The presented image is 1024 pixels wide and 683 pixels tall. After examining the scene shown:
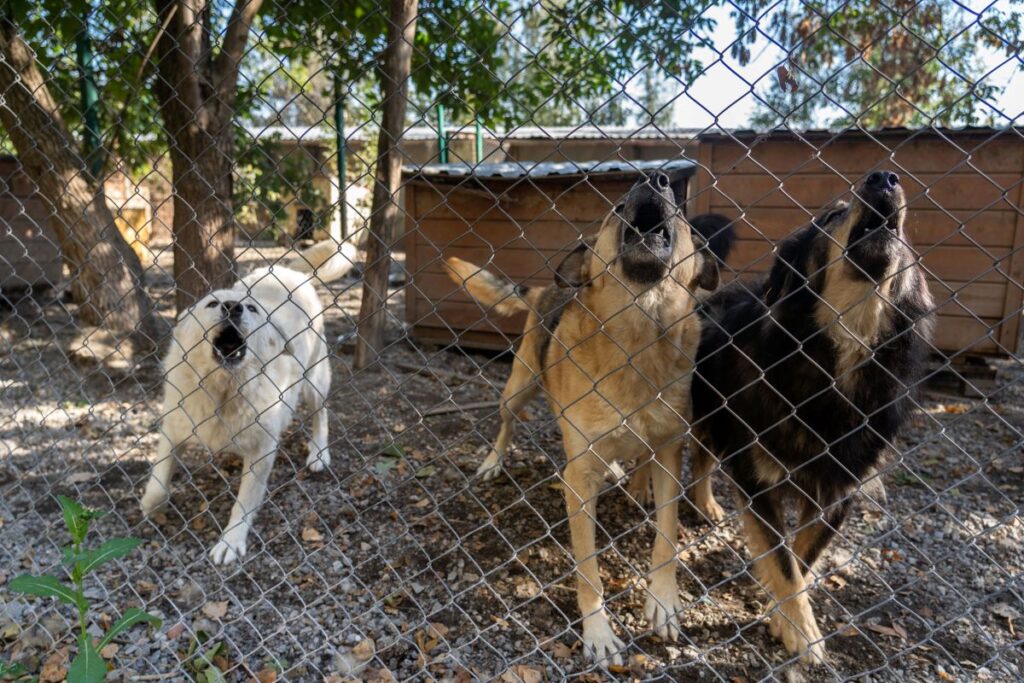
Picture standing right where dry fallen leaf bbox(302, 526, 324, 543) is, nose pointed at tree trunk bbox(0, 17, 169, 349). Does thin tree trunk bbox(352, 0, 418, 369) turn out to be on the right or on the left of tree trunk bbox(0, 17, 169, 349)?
right

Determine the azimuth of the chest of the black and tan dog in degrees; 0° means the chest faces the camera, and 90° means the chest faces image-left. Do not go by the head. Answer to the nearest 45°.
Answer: approximately 315°

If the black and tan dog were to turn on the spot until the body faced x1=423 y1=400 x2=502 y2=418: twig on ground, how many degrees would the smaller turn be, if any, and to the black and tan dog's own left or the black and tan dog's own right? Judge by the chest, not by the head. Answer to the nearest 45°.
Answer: approximately 180°

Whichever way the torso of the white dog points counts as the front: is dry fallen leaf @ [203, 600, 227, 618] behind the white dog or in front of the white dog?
in front

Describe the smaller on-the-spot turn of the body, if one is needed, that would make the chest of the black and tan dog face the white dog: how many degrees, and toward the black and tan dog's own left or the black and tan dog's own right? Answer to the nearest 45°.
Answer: approximately 135° to the black and tan dog's own right

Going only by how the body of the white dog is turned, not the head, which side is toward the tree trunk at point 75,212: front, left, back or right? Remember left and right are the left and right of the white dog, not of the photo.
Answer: right

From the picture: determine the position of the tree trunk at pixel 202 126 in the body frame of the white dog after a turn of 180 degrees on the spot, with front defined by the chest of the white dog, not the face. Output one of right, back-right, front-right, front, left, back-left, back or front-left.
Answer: front-left

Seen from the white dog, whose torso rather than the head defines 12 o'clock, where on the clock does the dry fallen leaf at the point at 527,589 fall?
The dry fallen leaf is roughly at 9 o'clock from the white dog.

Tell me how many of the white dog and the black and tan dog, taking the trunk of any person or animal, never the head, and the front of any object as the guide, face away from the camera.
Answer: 0

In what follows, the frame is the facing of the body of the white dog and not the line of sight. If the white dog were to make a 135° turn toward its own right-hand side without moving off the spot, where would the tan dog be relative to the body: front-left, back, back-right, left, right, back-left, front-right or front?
back-right

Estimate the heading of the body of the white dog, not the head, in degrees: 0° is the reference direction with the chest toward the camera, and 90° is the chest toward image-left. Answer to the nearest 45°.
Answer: approximately 45°

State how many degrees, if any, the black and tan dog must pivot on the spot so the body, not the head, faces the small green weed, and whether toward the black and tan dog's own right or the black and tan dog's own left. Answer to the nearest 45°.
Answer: approximately 90° to the black and tan dog's own right
